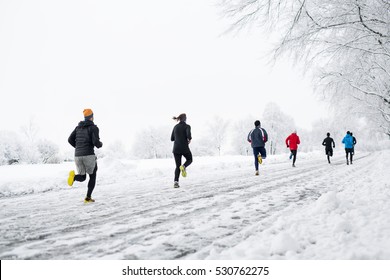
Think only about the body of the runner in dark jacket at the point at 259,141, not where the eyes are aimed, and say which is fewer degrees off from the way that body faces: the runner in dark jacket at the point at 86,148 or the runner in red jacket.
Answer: the runner in red jacket

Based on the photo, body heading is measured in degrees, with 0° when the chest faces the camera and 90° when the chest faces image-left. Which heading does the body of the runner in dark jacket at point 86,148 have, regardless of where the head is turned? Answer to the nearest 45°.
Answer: approximately 225°

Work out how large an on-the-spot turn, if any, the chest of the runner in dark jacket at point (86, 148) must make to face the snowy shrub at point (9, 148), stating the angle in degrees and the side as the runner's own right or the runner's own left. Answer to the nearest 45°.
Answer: approximately 45° to the runner's own left

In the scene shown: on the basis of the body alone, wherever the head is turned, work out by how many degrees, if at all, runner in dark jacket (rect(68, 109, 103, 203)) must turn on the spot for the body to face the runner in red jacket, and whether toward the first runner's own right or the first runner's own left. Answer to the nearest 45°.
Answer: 0° — they already face them

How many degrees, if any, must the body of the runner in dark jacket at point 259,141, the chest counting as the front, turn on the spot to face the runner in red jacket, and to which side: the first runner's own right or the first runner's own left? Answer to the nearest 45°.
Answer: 0° — they already face them

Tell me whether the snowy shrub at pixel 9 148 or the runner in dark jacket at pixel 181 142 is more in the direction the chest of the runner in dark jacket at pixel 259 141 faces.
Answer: the snowy shrub

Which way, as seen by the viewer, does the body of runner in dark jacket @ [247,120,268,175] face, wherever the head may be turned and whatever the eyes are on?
away from the camera

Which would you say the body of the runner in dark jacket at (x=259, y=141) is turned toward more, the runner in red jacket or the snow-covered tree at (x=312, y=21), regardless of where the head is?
the runner in red jacket
